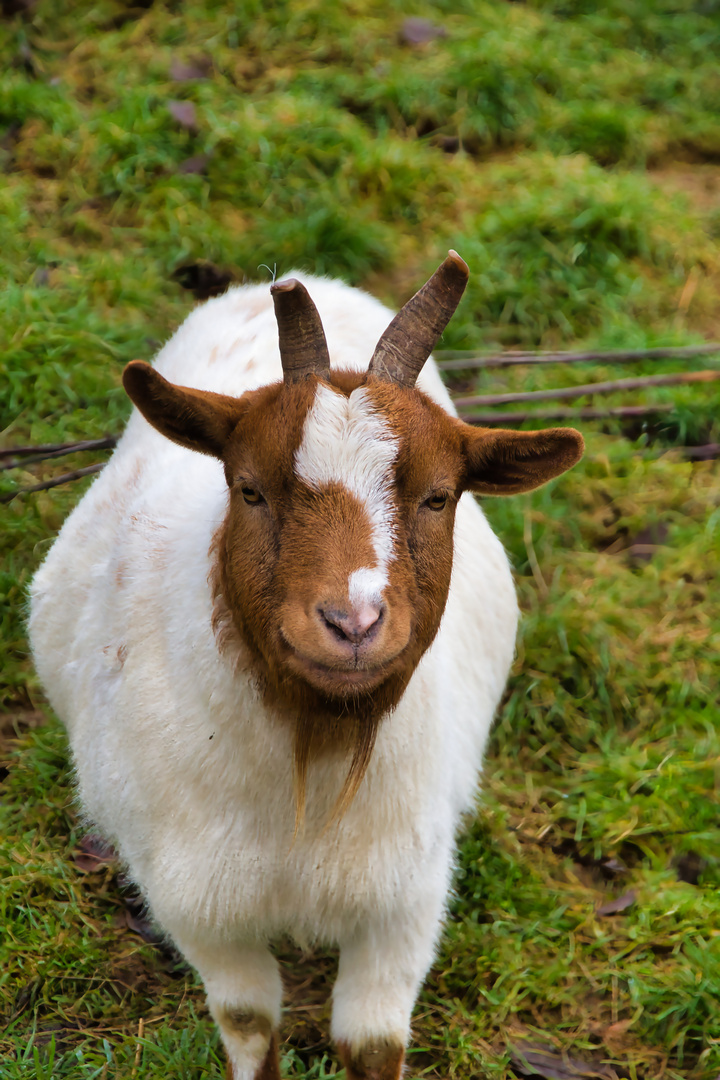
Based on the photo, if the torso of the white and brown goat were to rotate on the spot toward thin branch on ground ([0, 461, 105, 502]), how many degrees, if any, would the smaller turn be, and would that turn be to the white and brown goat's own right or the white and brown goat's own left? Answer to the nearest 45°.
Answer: approximately 135° to the white and brown goat's own right

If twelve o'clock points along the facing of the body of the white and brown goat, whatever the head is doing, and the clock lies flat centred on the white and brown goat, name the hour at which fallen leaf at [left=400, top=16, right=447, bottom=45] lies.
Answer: The fallen leaf is roughly at 6 o'clock from the white and brown goat.

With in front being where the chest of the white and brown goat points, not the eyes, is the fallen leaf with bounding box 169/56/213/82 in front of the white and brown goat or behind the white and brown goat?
behind

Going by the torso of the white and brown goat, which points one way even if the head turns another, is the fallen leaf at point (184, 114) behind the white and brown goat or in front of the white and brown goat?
behind

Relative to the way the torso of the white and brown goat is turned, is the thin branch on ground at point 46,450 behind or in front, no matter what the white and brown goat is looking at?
behind

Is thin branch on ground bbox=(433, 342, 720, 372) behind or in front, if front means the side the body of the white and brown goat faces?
behind

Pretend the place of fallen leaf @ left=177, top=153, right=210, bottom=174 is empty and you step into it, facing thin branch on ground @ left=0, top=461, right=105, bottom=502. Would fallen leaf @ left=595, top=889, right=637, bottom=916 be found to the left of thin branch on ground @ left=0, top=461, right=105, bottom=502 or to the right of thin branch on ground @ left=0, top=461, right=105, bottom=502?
left

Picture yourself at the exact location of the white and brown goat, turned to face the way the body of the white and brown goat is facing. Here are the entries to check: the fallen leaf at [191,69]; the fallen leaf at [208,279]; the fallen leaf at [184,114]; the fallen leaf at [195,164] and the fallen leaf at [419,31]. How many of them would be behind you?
5

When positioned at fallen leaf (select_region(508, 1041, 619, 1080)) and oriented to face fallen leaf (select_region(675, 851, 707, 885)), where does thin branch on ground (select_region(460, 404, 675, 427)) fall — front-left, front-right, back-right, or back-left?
front-left

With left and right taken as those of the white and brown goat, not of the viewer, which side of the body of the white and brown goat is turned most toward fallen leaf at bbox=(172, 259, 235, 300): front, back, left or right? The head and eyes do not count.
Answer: back

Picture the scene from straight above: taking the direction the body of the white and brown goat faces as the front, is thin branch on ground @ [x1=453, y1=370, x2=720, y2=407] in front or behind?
behind

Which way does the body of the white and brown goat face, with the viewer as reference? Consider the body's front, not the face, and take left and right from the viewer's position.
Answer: facing the viewer
